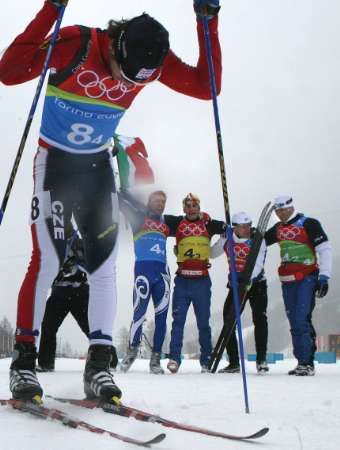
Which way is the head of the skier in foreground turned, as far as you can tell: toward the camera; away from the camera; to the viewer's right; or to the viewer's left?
toward the camera

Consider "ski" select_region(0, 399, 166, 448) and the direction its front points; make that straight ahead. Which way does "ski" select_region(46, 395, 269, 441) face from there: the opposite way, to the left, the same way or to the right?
the same way

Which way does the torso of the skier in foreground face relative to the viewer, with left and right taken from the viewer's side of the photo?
facing the viewer and to the right of the viewer
